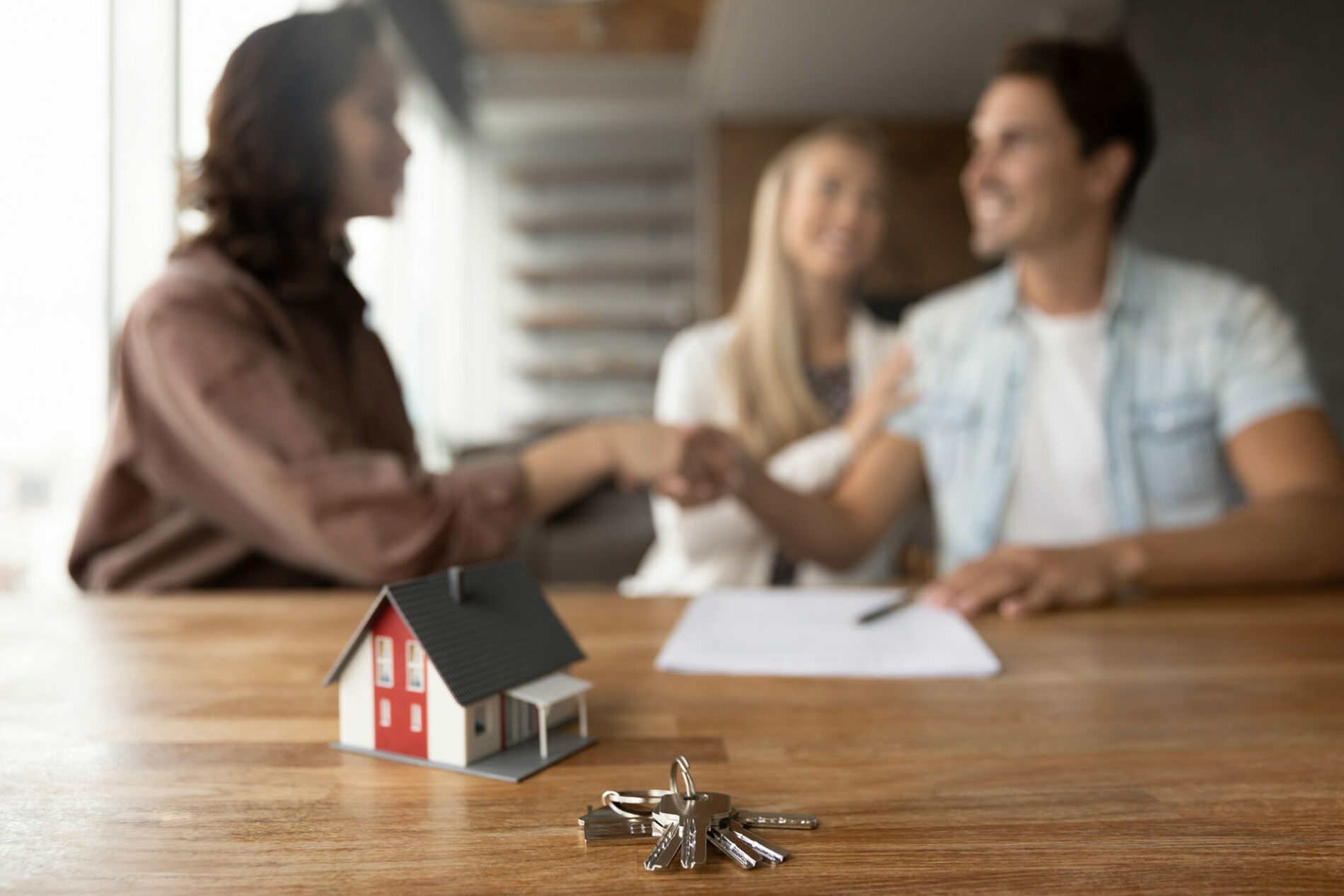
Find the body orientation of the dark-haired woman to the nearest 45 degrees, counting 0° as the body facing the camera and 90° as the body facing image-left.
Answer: approximately 270°

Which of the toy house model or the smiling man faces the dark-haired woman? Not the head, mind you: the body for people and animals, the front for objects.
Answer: the smiling man

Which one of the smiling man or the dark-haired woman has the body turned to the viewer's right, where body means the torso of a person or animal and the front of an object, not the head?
the dark-haired woman

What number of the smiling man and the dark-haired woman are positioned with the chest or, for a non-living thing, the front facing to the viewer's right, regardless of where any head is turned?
1

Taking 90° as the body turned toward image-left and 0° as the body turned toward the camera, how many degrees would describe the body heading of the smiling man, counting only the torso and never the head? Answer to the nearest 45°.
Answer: approximately 45°

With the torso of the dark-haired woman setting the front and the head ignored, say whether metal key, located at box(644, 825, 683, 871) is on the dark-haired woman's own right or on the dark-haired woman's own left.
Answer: on the dark-haired woman's own right

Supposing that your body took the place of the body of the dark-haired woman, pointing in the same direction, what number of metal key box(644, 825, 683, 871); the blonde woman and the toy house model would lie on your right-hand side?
2
